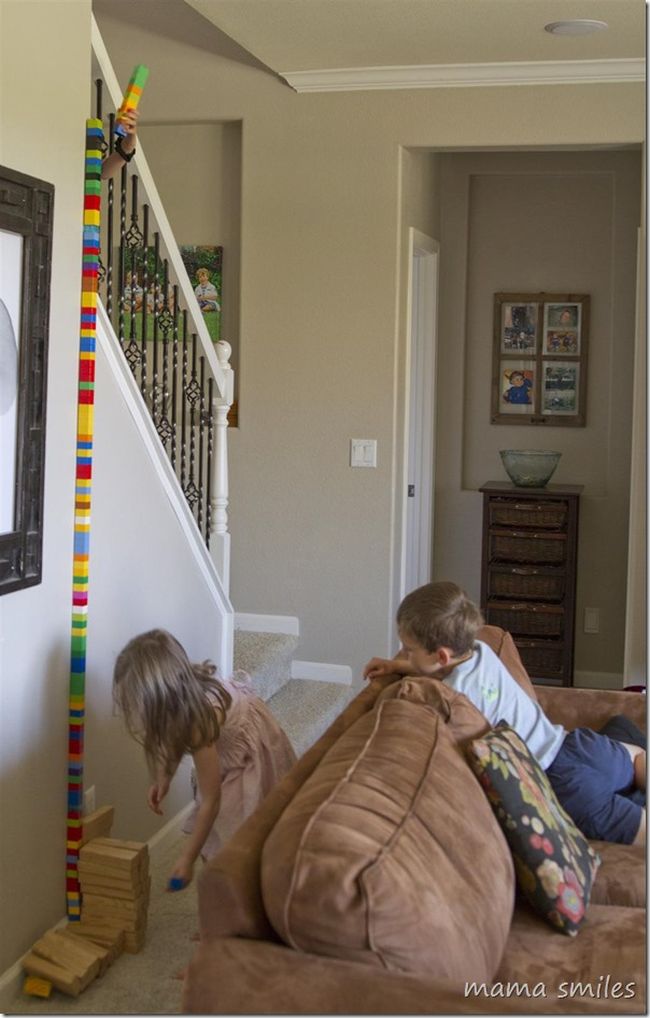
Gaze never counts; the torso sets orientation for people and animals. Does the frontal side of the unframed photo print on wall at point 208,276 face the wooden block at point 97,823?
yes

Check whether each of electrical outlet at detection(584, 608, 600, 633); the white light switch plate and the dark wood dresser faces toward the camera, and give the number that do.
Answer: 3

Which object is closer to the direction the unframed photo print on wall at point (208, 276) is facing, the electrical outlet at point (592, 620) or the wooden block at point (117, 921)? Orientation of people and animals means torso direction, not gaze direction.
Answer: the wooden block

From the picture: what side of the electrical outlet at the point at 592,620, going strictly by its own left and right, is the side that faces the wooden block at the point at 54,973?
front

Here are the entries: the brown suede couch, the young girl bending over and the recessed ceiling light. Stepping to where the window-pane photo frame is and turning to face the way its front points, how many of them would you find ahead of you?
3

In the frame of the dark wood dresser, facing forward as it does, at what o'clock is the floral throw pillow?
The floral throw pillow is roughly at 12 o'clock from the dark wood dresser.

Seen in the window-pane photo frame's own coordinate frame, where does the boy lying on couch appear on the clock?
The boy lying on couch is roughly at 12 o'clock from the window-pane photo frame.

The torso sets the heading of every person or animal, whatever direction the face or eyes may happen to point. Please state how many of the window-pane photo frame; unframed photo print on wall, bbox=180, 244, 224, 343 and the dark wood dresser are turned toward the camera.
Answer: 3

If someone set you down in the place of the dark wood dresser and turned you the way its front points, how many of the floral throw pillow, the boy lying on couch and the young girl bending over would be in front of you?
3

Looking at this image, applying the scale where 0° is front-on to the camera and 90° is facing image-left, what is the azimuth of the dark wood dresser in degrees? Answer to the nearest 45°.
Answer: approximately 0°

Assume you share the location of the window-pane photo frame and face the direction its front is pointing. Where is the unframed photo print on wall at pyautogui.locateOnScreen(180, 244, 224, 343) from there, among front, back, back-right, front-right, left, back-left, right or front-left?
front-right

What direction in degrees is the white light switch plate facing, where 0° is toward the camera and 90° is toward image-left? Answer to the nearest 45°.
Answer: approximately 0°
